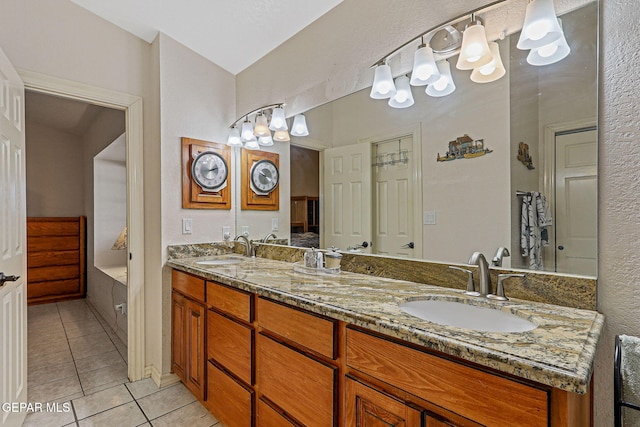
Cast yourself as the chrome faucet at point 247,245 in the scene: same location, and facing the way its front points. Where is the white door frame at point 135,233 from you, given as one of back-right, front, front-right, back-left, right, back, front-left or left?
front-right

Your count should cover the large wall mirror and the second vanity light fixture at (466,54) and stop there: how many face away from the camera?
0

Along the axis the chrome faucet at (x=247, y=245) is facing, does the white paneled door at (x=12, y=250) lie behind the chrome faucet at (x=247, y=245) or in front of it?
in front

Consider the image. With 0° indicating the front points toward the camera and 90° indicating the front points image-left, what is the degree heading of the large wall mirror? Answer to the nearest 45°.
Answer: approximately 45°

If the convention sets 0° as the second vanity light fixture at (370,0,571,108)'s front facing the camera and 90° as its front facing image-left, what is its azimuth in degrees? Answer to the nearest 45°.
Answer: approximately 45°

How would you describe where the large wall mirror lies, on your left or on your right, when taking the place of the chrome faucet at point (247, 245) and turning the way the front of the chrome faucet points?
on your left

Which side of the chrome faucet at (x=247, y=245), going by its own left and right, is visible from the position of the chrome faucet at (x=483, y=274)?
left

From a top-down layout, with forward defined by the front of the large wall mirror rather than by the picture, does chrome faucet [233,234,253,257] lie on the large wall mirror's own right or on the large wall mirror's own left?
on the large wall mirror's own right
